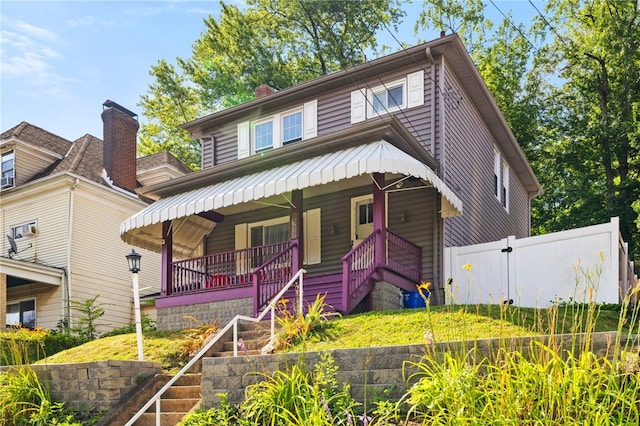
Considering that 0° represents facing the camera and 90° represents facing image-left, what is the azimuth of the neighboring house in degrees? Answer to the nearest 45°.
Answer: approximately 45°

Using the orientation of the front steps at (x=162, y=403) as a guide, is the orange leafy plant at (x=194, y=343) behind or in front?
behind

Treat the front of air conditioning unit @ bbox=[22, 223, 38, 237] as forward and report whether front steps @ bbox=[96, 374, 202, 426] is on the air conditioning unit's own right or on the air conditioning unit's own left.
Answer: on the air conditioning unit's own left

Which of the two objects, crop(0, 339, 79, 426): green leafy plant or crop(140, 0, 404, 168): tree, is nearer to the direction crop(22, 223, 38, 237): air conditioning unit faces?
the green leafy plant

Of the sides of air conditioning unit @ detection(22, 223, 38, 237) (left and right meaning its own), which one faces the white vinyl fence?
left

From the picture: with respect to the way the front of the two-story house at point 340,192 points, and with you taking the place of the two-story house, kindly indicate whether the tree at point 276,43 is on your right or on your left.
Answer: on your right
